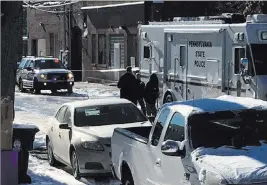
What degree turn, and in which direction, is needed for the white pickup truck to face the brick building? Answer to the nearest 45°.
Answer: approximately 135° to its left

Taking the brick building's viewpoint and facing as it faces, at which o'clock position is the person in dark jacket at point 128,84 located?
The person in dark jacket is roughly at 12 o'clock from the brick building.

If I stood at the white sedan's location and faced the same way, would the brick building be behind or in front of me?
behind

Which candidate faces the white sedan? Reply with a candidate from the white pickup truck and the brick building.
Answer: the brick building

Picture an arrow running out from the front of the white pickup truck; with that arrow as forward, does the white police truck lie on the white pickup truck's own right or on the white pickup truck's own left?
on the white pickup truck's own left
